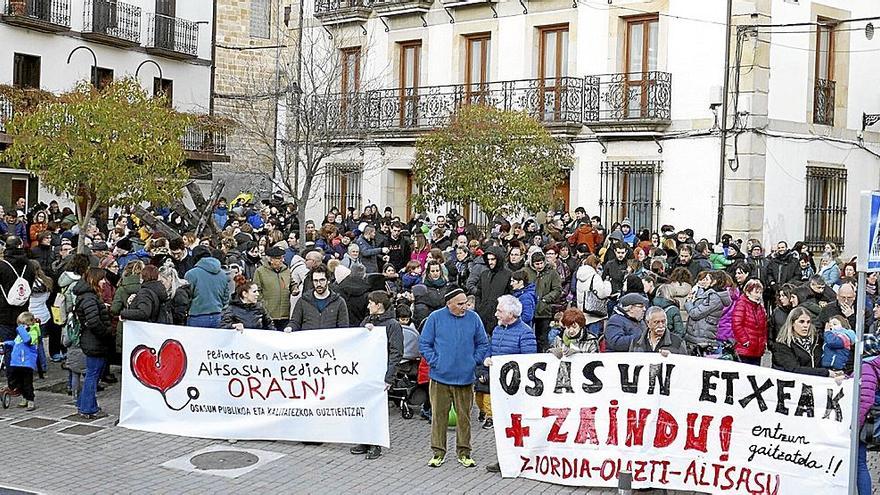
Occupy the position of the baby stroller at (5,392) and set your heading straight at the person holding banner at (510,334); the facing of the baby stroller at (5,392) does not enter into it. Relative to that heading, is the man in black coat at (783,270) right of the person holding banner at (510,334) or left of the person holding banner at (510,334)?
left

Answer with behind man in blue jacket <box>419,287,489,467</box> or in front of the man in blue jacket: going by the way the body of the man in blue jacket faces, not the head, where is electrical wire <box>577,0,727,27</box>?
behind

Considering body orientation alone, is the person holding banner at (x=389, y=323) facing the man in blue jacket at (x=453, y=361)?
no

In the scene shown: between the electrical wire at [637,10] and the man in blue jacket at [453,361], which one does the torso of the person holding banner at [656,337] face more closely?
the man in blue jacket

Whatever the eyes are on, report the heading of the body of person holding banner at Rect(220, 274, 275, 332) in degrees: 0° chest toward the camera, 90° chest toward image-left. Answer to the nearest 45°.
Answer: approximately 315°

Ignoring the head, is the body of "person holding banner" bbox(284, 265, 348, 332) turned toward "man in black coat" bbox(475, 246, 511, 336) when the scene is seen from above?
no

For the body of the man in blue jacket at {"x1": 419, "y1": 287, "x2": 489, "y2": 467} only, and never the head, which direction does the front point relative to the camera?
toward the camera

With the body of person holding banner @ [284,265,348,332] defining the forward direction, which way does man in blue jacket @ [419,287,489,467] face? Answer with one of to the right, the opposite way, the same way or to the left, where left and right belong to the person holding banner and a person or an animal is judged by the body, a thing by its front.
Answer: the same way

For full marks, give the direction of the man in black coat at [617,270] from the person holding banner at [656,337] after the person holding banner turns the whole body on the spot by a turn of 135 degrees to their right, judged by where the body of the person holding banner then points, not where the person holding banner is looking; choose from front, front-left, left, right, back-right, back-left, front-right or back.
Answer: front-right

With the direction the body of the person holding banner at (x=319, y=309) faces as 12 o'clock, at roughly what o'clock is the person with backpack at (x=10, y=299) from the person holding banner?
The person with backpack is roughly at 4 o'clock from the person holding banner.

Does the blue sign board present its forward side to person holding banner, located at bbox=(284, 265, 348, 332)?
no

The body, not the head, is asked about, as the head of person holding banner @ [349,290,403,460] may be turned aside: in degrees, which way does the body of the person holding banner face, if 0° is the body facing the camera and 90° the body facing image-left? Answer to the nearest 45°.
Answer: approximately 45°

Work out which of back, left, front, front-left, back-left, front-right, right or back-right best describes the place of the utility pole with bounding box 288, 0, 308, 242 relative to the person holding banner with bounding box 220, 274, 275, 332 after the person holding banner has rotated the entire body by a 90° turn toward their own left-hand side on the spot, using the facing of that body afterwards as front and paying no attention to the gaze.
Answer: front-left

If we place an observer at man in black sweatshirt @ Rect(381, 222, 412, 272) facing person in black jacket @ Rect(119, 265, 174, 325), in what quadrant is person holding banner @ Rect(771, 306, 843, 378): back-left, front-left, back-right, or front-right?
front-left

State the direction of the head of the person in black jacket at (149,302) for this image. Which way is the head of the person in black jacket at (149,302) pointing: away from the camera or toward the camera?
away from the camera

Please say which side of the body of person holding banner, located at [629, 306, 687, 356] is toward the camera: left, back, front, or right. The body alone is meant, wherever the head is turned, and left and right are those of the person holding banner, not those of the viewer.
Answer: front
